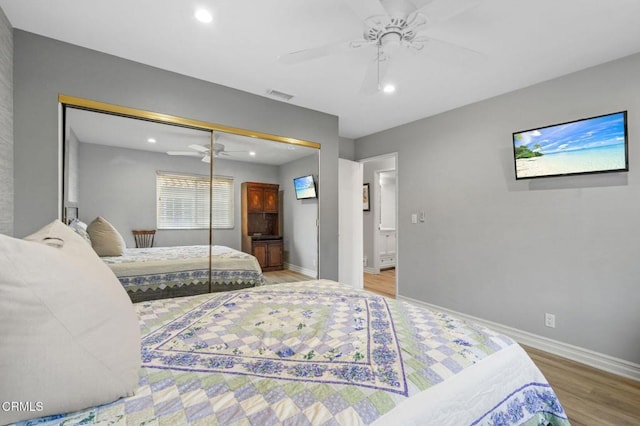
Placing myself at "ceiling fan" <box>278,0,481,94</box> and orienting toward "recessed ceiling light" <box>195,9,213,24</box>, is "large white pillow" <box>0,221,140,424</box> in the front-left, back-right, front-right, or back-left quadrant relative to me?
front-left

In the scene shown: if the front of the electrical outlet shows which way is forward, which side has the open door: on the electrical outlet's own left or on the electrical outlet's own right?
on the electrical outlet's own right

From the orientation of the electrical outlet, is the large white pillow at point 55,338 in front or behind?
in front

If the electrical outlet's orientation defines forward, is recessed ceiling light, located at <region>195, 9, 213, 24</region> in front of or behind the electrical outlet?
in front

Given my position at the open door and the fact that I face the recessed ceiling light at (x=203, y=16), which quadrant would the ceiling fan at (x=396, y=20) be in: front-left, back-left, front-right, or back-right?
front-left

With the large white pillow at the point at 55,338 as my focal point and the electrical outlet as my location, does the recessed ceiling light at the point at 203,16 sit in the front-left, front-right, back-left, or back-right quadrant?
front-right

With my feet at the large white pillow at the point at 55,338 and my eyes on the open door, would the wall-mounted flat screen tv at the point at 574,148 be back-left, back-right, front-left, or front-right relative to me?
front-right
